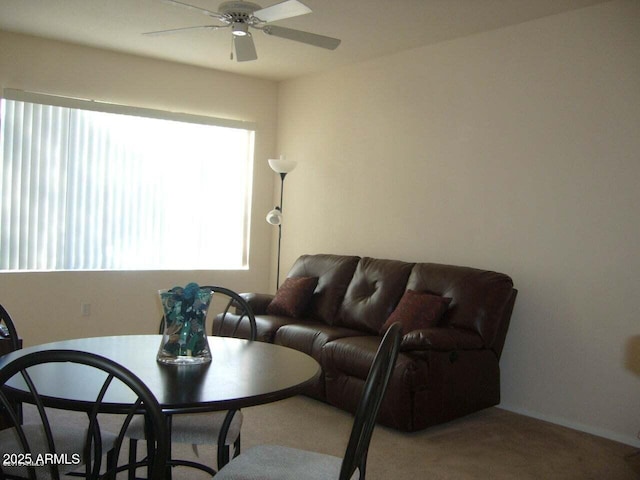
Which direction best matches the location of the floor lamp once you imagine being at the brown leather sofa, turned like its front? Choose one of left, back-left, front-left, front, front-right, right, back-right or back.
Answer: right

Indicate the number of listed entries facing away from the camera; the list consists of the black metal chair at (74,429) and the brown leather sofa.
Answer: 1

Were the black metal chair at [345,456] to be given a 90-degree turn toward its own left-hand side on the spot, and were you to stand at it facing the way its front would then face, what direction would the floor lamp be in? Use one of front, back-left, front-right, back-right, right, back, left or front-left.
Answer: back

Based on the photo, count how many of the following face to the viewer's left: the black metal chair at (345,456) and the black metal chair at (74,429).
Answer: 1

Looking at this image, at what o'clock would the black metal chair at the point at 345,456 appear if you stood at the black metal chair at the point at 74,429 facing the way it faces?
the black metal chair at the point at 345,456 is roughly at 3 o'clock from the black metal chair at the point at 74,429.

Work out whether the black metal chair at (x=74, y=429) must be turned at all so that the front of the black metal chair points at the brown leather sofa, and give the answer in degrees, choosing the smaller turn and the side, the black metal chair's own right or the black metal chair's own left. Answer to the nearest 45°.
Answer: approximately 45° to the black metal chair's own right

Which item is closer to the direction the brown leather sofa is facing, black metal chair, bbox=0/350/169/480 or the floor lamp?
the black metal chair

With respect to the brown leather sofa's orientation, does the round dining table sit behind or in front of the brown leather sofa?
in front

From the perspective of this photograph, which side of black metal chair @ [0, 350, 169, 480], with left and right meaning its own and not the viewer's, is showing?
back

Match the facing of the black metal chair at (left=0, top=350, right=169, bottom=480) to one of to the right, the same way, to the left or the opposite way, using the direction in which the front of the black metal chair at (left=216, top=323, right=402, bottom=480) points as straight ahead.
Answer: to the right

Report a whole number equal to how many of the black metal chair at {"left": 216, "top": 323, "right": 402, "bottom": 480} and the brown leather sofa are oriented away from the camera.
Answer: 0

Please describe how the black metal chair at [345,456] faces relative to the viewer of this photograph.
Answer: facing to the left of the viewer

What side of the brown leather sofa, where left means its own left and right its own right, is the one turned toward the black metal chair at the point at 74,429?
front

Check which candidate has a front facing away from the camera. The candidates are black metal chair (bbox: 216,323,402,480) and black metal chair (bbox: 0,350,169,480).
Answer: black metal chair (bbox: 0,350,169,480)
